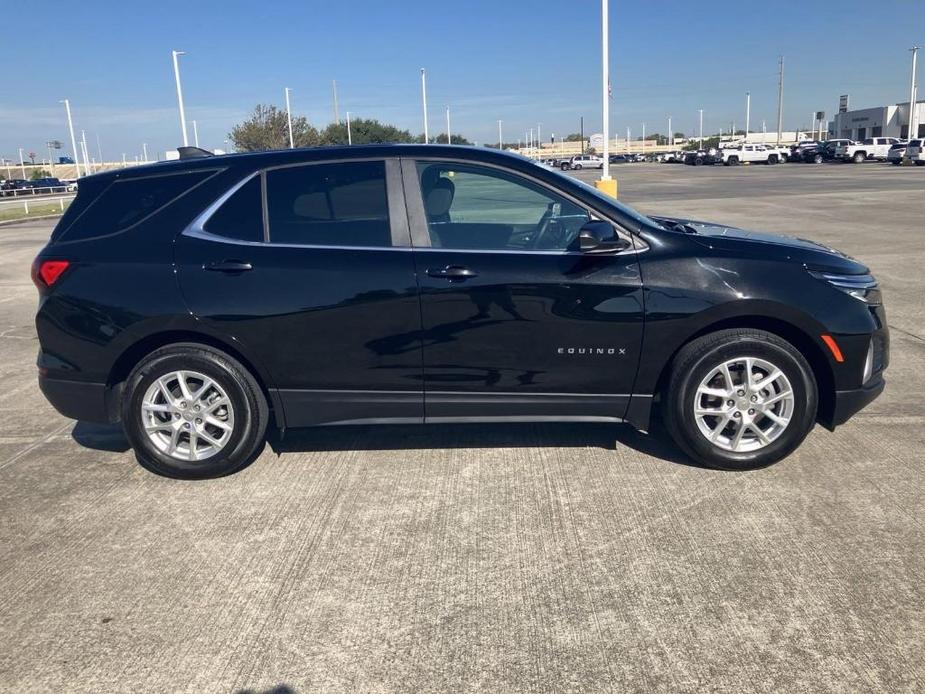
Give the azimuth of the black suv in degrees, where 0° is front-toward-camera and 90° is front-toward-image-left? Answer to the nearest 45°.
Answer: approximately 270°
